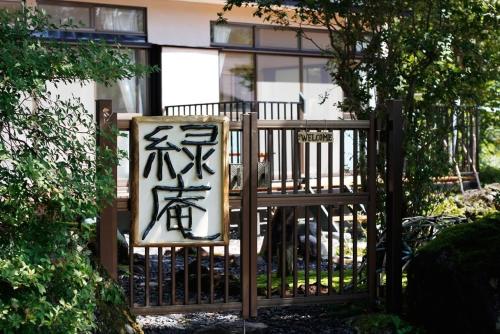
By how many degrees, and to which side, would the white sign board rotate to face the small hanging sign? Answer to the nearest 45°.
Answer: approximately 90° to its left

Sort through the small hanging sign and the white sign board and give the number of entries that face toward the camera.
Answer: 2

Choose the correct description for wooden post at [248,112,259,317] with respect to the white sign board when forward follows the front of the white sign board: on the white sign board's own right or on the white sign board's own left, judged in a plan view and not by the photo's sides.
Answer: on the white sign board's own left

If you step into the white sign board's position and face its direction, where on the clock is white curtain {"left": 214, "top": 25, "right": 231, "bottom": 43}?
The white curtain is roughly at 6 o'clock from the white sign board.

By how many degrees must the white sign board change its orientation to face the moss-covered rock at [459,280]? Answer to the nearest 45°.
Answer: approximately 90° to its left

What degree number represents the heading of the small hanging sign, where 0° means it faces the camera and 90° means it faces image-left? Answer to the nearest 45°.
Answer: approximately 0°

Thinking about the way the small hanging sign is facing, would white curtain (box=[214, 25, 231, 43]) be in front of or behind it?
behind

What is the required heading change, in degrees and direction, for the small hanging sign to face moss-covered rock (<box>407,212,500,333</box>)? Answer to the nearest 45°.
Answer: approximately 90° to its left

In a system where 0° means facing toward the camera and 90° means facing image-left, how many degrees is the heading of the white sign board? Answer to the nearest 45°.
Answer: approximately 0°

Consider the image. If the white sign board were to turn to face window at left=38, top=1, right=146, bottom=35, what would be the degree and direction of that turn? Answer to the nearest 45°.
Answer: approximately 180°
